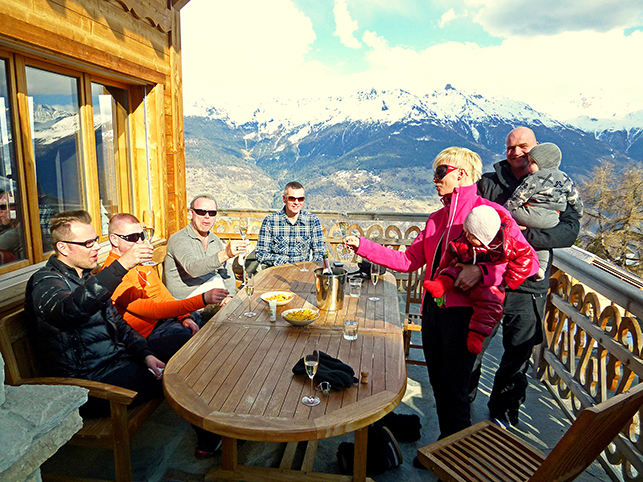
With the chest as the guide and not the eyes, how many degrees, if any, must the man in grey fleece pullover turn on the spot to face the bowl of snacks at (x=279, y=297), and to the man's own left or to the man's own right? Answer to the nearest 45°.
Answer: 0° — they already face it

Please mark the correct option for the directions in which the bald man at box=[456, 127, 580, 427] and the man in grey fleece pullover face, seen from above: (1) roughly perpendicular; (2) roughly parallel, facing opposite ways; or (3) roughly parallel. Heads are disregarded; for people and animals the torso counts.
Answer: roughly perpendicular

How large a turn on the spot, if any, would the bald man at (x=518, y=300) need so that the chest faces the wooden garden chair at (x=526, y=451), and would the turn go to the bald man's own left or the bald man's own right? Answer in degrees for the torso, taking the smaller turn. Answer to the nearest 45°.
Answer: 0° — they already face it

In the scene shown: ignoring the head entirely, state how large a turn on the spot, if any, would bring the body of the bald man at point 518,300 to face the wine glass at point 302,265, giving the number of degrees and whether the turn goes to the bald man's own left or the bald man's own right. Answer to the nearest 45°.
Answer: approximately 90° to the bald man's own right

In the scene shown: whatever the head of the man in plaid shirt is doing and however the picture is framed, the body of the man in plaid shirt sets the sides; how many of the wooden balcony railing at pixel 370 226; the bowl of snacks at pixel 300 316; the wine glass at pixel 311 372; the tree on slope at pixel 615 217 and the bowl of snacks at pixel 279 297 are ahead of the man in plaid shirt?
3

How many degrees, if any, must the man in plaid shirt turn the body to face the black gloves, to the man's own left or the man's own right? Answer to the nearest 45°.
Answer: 0° — they already face it

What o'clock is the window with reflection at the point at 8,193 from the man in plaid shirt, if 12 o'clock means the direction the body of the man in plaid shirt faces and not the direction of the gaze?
The window with reflection is roughly at 2 o'clock from the man in plaid shirt.

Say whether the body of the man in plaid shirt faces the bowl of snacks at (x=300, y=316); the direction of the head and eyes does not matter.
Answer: yes

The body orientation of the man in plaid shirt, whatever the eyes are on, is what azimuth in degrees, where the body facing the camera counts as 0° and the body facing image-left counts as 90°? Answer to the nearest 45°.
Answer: approximately 0°

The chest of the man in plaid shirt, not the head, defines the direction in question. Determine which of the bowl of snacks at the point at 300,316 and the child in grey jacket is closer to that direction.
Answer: the bowl of snacks

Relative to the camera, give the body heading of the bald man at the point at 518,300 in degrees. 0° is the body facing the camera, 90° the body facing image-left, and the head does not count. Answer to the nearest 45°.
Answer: approximately 0°

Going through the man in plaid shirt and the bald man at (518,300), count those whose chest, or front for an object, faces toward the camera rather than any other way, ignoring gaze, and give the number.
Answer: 2

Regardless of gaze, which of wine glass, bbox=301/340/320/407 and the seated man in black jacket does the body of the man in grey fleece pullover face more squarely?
the wine glass
